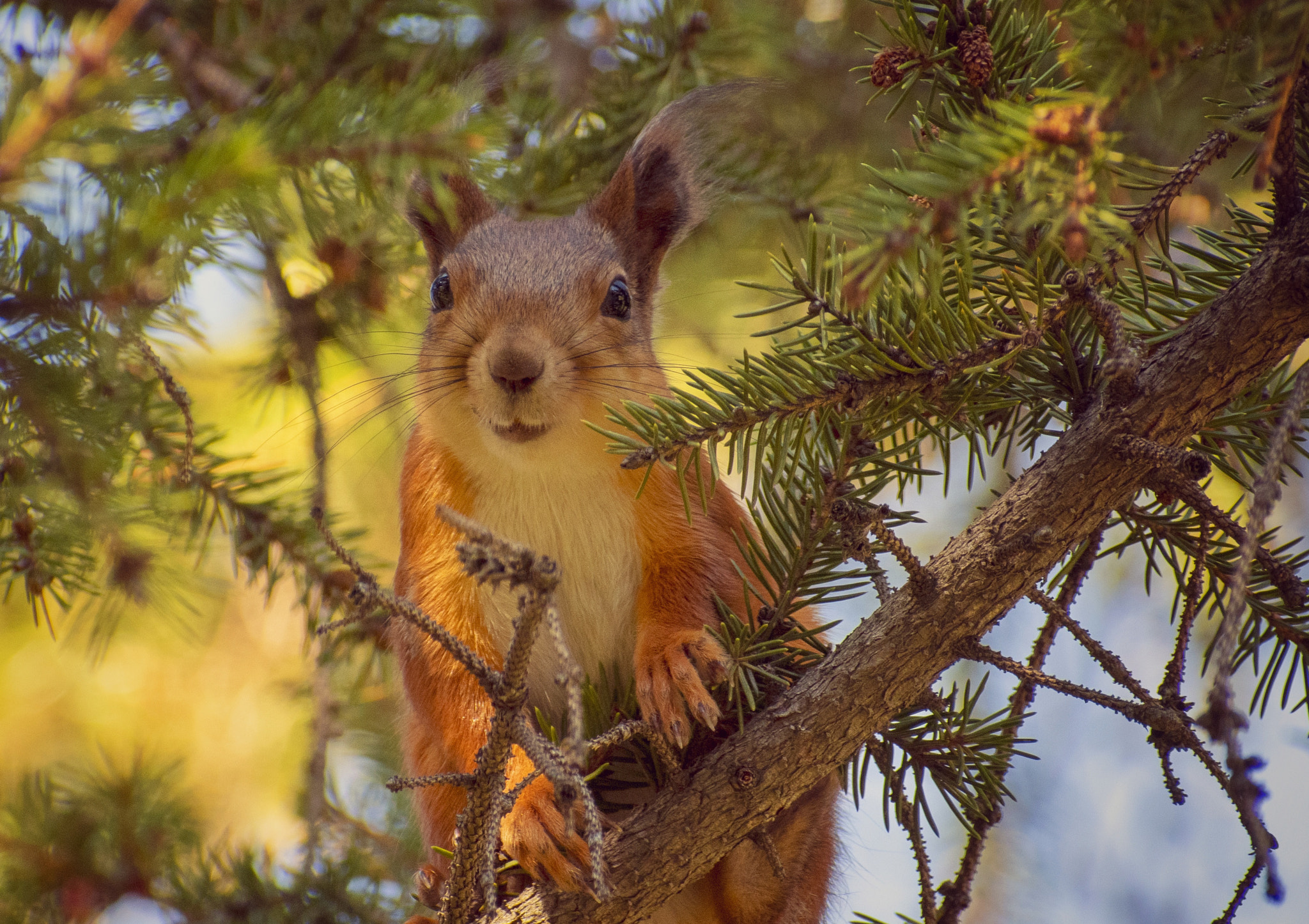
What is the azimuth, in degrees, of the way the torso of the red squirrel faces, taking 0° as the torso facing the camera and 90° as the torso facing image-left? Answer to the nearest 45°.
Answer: approximately 0°
